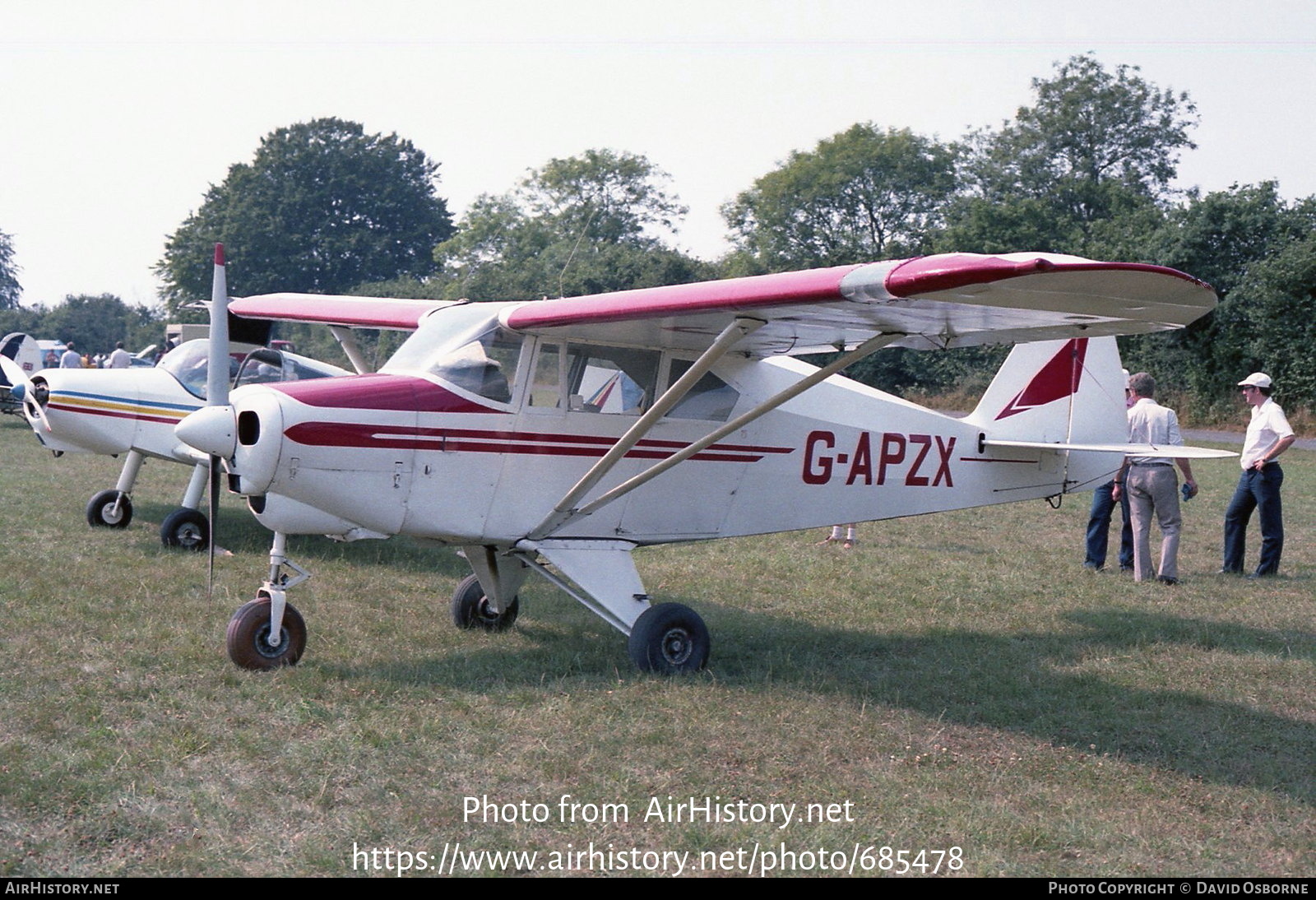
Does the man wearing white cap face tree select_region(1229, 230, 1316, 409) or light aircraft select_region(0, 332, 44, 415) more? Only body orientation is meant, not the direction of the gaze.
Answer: the light aircraft

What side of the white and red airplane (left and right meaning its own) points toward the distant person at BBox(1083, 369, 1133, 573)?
back

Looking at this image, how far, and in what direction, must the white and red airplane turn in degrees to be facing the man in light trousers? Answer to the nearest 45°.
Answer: approximately 180°

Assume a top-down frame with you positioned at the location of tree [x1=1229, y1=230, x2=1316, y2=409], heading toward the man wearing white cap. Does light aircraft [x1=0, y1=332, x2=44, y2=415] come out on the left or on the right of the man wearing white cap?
right

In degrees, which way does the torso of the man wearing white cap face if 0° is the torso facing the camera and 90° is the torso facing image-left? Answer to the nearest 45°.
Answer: approximately 90°

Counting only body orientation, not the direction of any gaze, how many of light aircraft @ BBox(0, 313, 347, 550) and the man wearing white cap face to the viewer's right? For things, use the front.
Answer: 0

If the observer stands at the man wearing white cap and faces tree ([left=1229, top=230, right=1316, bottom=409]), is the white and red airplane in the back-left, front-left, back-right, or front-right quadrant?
back-left

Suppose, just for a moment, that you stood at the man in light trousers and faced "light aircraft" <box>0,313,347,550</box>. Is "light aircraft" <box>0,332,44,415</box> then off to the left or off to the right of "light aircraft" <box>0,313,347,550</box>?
right

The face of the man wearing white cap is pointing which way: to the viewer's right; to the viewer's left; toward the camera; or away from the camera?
to the viewer's left

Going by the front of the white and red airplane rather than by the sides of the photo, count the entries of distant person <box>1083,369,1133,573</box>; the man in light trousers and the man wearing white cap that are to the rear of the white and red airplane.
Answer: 3

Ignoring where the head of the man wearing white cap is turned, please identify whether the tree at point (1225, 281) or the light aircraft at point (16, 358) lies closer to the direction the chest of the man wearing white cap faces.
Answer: the light aircraft

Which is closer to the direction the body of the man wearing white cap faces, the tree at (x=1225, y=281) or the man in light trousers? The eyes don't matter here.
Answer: the man in light trousers
